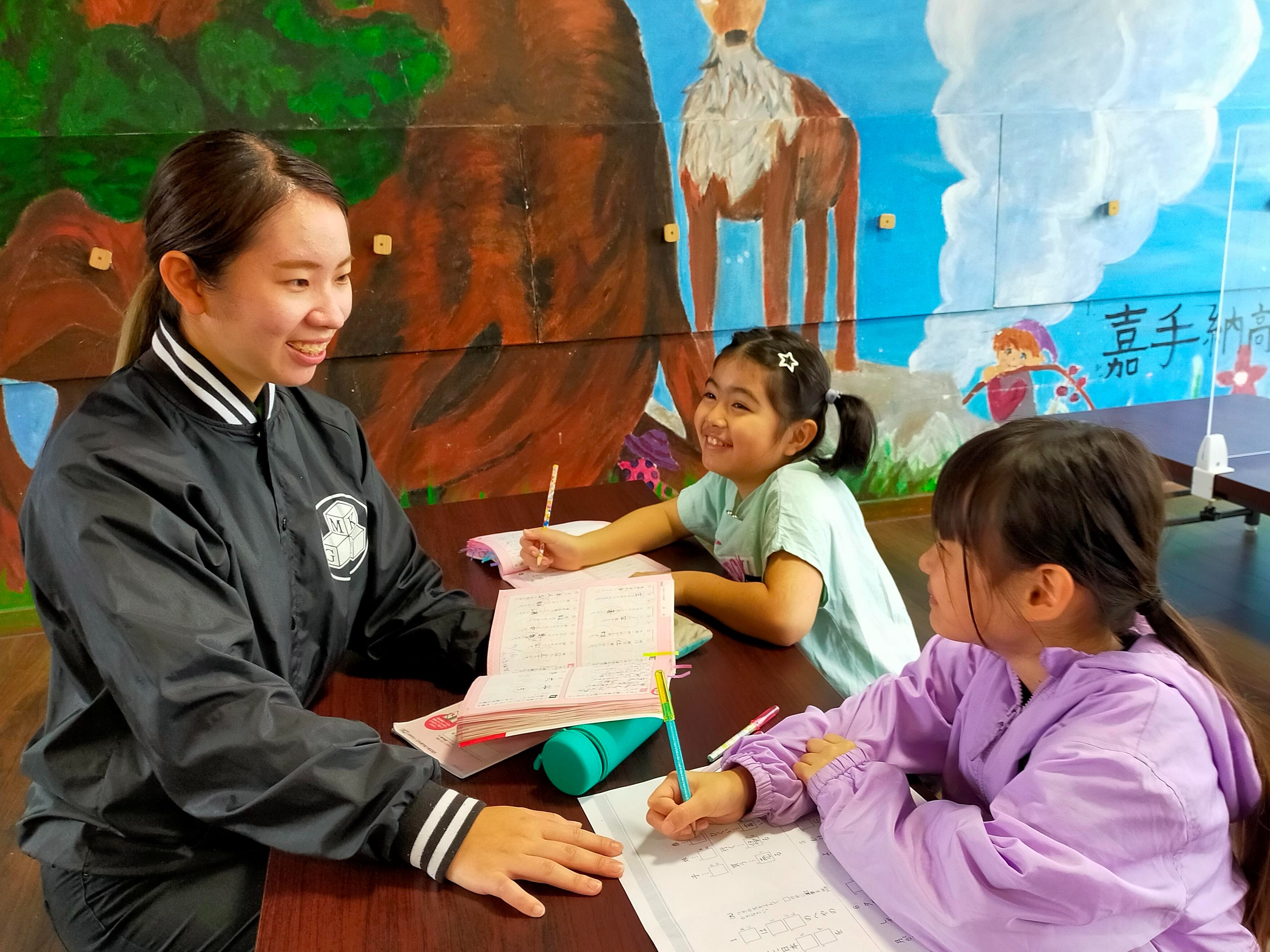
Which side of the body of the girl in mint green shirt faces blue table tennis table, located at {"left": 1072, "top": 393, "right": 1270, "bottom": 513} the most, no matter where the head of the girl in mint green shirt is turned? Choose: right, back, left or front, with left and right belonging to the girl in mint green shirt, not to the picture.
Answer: back

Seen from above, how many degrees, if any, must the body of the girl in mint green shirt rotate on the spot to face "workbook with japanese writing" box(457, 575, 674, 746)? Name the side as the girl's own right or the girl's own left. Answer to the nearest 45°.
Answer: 0° — they already face it

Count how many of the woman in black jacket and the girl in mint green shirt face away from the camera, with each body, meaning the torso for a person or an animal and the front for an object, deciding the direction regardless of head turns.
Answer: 0

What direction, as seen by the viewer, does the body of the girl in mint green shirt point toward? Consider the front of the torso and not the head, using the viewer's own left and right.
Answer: facing the viewer and to the left of the viewer

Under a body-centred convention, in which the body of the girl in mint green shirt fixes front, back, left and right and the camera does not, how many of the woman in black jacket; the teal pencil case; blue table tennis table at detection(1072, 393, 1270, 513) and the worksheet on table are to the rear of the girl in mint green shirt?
1

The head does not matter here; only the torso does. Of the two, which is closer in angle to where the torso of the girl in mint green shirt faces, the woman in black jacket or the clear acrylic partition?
the woman in black jacket

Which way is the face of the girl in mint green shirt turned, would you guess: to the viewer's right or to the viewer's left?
to the viewer's left

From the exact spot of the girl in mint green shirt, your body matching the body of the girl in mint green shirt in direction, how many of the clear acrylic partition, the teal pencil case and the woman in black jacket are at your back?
1

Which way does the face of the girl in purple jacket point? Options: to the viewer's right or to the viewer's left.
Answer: to the viewer's left

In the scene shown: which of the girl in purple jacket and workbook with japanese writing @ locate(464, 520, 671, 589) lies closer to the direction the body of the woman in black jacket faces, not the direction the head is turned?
the girl in purple jacket

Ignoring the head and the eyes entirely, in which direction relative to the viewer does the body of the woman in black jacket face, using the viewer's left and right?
facing the viewer and to the right of the viewer

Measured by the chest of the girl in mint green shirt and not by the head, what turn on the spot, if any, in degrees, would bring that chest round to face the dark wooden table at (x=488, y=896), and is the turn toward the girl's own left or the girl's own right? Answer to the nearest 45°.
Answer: approximately 45° to the girl's own left
